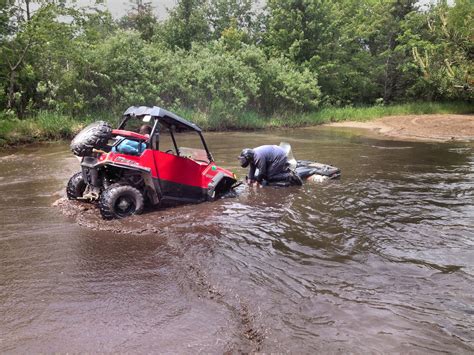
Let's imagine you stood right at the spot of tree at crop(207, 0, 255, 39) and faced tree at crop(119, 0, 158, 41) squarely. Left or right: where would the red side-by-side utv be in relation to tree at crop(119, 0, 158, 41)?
left

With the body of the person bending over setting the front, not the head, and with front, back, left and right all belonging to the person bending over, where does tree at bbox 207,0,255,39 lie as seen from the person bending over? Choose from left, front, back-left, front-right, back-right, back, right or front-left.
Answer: right

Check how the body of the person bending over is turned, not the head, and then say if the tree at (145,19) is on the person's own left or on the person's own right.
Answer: on the person's own right

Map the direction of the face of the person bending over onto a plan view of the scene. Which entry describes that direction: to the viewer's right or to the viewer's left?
to the viewer's left

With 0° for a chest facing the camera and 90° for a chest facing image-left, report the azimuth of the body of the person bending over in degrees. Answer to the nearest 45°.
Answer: approximately 90°

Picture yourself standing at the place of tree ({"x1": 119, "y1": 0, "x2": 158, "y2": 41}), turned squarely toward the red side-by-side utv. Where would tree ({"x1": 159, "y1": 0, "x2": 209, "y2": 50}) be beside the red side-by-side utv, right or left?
left

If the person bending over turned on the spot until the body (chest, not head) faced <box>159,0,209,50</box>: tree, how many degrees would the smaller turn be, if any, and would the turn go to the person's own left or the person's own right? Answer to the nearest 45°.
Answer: approximately 90° to the person's own right

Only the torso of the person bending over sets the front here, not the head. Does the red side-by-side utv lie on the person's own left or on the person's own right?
on the person's own left
